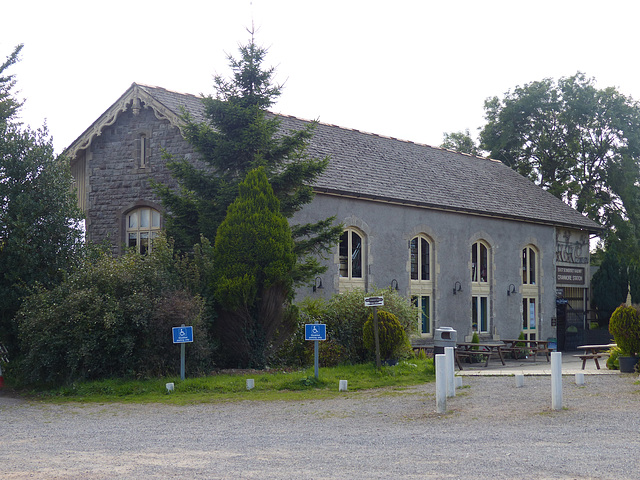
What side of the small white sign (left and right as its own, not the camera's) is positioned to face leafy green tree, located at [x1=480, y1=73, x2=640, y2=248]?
back

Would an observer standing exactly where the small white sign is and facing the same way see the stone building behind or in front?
behind

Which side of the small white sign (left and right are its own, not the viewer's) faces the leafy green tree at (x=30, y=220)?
right

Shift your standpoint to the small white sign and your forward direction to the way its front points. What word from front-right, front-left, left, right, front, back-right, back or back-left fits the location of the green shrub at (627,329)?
left

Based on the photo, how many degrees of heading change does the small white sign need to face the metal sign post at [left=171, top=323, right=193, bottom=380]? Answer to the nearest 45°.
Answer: approximately 90° to its right

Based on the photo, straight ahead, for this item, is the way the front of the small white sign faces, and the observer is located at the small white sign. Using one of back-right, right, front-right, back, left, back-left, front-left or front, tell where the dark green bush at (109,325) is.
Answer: right

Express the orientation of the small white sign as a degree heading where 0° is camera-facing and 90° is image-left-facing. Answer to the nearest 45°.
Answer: approximately 0°

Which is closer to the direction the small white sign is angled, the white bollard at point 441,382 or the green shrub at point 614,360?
the white bollard

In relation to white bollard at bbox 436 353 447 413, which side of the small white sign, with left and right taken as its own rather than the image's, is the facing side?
front

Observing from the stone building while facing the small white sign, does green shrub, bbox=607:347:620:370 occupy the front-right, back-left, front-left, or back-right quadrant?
front-left

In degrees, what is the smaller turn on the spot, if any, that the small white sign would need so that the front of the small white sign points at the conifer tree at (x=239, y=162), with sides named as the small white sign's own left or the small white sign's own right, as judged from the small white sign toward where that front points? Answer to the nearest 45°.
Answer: approximately 135° to the small white sign's own right
